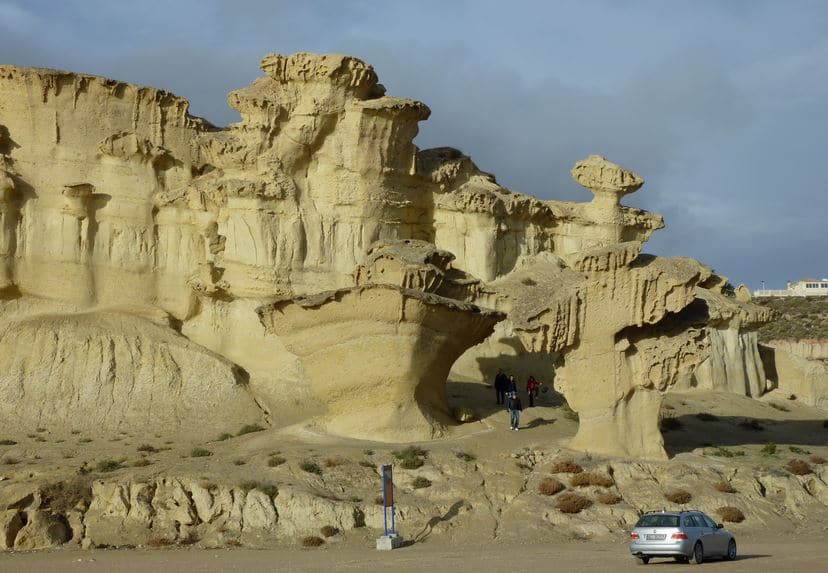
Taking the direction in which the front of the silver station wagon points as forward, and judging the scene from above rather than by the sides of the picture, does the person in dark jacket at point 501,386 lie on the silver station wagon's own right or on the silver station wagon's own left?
on the silver station wagon's own left

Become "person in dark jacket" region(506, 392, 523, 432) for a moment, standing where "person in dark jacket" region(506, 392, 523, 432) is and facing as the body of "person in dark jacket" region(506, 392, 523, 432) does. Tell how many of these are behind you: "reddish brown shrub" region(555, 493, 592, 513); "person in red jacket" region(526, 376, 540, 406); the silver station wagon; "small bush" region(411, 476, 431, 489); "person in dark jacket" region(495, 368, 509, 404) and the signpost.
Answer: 2

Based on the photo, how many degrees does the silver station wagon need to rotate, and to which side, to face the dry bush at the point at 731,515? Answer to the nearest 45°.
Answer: approximately 45° to its left

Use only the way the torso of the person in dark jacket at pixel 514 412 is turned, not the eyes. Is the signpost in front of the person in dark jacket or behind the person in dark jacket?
in front

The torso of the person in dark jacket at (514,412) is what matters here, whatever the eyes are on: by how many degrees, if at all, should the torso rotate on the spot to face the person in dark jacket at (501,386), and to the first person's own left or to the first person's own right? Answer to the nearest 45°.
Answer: approximately 180°

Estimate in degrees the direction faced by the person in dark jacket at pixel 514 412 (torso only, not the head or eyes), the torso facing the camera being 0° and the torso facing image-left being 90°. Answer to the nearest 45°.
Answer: approximately 0°

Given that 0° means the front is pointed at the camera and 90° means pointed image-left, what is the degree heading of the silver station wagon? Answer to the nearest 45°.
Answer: approximately 225°

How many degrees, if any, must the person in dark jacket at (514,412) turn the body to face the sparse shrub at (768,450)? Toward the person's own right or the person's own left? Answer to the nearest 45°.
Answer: approximately 90° to the person's own left

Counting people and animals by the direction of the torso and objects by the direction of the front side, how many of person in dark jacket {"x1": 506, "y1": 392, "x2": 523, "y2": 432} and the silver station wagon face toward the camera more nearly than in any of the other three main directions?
1
